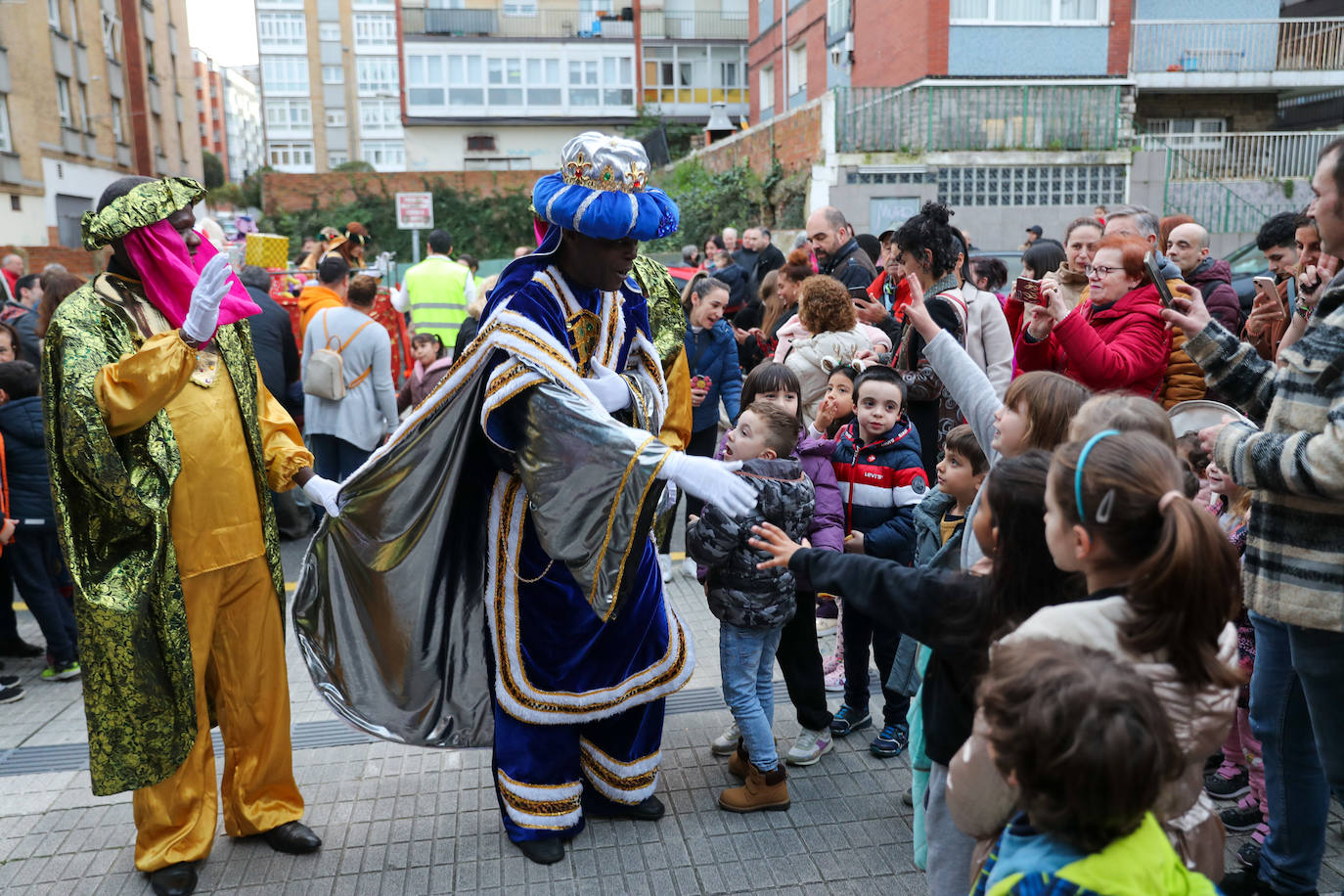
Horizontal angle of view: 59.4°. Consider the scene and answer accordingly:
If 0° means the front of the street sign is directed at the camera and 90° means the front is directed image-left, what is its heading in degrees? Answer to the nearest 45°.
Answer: approximately 0°

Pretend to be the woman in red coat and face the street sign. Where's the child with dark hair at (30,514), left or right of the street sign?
left

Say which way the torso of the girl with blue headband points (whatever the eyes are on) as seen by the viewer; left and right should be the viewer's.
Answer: facing away from the viewer and to the left of the viewer

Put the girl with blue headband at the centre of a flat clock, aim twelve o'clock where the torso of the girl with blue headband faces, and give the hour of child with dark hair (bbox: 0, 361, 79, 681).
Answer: The child with dark hair is roughly at 11 o'clock from the girl with blue headband.

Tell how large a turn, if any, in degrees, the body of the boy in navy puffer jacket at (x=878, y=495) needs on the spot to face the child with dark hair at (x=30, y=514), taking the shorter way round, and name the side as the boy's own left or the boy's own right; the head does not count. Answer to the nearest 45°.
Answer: approximately 45° to the boy's own right

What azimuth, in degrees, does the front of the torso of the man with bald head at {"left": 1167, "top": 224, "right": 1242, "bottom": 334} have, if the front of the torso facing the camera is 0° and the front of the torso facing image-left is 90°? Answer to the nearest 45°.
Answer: approximately 45°

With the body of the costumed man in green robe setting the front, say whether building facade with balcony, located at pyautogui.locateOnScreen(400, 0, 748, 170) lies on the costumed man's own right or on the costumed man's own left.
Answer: on the costumed man's own left

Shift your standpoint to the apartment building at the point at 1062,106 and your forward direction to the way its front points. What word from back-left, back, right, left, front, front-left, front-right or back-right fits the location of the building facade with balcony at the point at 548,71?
back-right

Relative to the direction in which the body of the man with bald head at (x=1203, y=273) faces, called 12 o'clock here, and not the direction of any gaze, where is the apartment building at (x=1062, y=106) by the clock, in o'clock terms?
The apartment building is roughly at 4 o'clock from the man with bald head.

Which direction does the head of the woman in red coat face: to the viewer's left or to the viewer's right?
to the viewer's left
